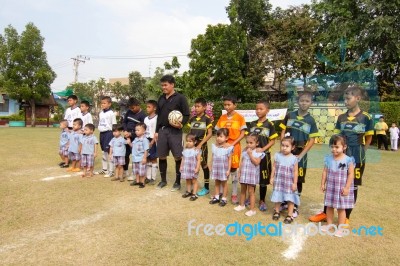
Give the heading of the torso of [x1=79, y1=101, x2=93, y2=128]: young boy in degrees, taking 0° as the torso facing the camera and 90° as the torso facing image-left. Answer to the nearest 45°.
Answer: approximately 45°

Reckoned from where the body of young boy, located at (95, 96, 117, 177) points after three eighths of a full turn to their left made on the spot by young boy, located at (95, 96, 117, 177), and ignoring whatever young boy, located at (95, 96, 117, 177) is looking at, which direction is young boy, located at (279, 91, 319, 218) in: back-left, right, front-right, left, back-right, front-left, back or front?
front-right

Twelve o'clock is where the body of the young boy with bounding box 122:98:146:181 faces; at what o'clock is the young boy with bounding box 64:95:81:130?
the young boy with bounding box 64:95:81:130 is roughly at 3 o'clock from the young boy with bounding box 122:98:146:181.

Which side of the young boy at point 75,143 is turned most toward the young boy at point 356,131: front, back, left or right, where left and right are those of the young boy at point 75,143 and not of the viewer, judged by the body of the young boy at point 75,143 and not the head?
left

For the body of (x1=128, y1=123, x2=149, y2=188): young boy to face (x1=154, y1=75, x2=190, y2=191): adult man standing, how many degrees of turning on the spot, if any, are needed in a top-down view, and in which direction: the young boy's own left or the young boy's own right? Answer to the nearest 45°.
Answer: approximately 90° to the young boy's own left

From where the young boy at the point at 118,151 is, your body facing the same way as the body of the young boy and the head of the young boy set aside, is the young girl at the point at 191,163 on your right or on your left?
on your left

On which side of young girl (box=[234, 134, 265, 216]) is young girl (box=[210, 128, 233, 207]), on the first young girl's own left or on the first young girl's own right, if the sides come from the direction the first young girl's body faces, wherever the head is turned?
on the first young girl's own right

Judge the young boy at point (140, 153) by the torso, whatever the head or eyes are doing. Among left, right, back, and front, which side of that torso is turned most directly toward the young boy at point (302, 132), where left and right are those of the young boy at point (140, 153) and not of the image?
left

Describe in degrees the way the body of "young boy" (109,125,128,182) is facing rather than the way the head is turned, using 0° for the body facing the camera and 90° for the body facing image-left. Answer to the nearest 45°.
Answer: approximately 45°
